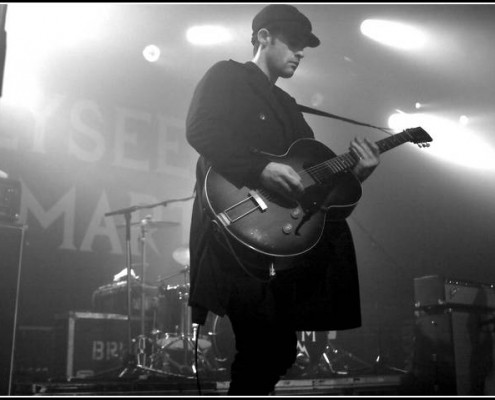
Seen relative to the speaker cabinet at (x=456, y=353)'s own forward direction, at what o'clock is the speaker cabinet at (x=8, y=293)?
the speaker cabinet at (x=8, y=293) is roughly at 3 o'clock from the speaker cabinet at (x=456, y=353).

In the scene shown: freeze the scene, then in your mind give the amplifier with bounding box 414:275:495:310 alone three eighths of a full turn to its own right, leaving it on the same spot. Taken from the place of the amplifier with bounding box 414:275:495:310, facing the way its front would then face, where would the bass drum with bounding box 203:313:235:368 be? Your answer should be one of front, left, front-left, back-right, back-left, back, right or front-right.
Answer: front

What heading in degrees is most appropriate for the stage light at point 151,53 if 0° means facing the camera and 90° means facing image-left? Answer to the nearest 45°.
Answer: approximately 0°

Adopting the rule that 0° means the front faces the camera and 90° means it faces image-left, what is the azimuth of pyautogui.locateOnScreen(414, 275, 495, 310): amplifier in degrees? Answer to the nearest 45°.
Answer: approximately 315°

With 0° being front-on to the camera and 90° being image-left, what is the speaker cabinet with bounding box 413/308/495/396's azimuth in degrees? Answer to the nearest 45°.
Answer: approximately 315°

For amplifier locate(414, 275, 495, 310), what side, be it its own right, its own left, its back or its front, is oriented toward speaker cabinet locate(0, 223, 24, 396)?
right
